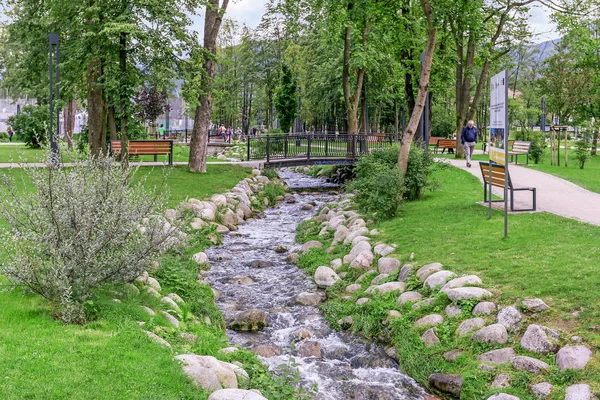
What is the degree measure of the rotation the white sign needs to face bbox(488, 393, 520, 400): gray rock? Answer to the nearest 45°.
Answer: approximately 45° to its left

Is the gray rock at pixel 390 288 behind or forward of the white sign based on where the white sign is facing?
forward

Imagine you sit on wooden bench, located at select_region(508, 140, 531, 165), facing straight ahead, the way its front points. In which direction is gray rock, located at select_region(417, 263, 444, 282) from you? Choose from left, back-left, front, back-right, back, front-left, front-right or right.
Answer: front-left

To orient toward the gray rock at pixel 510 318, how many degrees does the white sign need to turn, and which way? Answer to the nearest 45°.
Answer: approximately 45° to its left

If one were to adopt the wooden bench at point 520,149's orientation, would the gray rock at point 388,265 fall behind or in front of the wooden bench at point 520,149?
in front

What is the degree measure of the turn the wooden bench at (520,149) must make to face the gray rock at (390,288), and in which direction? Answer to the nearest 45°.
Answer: approximately 45° to its left

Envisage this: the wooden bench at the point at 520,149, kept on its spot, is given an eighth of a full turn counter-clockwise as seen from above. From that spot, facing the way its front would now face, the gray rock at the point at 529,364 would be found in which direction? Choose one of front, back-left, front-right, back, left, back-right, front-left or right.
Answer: front

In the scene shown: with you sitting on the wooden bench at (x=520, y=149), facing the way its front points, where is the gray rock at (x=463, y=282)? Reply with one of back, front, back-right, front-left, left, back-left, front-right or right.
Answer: front-left

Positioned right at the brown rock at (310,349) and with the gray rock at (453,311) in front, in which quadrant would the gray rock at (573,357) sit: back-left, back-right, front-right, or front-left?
front-right

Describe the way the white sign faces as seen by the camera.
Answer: facing the viewer and to the left of the viewer

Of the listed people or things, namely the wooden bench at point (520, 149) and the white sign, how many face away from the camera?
0

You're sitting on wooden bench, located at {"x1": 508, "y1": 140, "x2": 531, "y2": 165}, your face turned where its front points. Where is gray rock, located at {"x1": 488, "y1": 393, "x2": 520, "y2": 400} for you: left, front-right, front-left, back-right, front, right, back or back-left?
front-left
